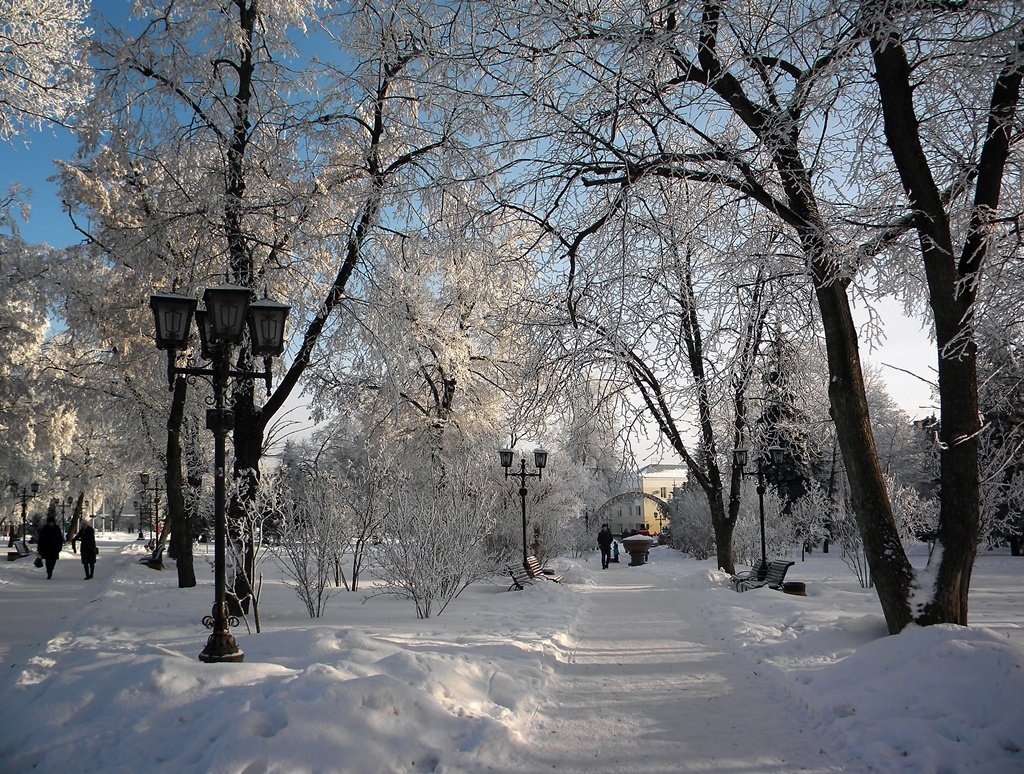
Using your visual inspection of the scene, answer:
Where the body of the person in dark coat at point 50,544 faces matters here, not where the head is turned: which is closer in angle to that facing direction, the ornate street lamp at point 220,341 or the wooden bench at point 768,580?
the ornate street lamp

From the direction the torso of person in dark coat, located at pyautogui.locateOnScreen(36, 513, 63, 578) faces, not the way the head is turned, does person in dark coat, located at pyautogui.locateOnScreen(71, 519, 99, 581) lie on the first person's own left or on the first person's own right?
on the first person's own left

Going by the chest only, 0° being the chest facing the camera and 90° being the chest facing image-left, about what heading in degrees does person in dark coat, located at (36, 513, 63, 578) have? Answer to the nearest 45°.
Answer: approximately 0°

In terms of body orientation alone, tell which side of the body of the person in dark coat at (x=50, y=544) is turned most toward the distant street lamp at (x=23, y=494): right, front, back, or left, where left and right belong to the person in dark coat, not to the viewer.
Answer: back

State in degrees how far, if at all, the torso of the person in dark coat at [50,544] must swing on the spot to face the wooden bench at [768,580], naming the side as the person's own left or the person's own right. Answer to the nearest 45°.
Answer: approximately 45° to the person's own left

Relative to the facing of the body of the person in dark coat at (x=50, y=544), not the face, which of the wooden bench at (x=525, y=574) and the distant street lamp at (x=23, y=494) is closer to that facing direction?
the wooden bench

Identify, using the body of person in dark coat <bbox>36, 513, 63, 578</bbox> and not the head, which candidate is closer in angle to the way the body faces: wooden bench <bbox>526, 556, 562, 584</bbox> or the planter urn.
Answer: the wooden bench

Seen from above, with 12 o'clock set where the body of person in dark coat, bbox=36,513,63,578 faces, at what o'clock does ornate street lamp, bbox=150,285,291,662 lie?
The ornate street lamp is roughly at 12 o'clock from the person in dark coat.
